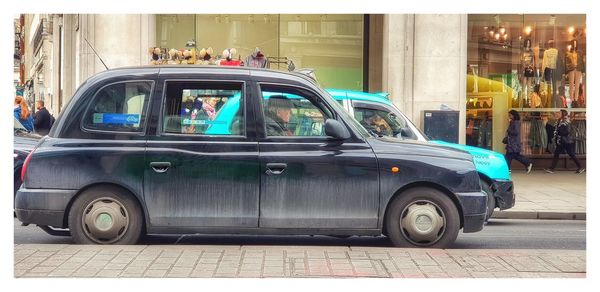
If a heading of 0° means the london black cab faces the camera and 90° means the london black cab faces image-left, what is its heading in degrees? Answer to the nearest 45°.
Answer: approximately 270°

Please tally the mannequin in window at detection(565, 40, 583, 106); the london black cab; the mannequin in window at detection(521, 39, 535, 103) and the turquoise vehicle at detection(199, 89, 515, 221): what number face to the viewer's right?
2

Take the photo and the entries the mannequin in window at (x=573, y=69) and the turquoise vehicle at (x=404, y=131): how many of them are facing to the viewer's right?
1

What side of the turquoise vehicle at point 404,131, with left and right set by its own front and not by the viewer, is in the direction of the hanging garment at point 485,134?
left

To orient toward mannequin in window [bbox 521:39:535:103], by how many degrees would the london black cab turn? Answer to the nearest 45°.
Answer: approximately 45° to its left

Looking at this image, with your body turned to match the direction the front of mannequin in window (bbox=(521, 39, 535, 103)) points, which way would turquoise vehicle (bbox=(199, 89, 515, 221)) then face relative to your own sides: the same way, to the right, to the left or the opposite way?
to the left

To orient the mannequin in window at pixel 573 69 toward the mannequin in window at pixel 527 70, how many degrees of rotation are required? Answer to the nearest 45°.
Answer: approximately 45° to its right

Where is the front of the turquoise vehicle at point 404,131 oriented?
to the viewer's right

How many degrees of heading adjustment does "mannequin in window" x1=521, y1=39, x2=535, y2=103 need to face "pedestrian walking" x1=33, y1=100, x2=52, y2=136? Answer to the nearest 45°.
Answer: approximately 45° to its right

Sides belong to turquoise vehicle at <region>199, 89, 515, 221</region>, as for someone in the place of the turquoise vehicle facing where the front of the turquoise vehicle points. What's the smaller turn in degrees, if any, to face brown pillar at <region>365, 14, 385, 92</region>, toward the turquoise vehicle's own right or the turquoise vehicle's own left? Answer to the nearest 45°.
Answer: approximately 90° to the turquoise vehicle's own left

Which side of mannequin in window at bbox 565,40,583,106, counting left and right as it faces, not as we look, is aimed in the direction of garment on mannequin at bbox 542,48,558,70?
right
